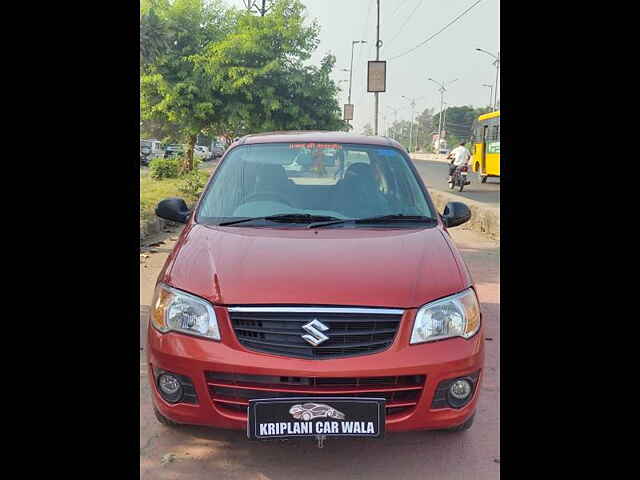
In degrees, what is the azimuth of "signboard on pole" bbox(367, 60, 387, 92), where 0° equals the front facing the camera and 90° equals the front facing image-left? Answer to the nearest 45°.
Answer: approximately 0°

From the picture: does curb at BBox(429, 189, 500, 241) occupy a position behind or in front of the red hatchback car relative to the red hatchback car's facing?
behind

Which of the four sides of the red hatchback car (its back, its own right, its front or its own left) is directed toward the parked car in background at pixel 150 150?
back

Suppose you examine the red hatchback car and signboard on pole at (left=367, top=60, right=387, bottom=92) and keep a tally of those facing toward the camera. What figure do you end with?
2

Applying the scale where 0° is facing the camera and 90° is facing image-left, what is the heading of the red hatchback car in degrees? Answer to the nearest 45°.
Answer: approximately 0°

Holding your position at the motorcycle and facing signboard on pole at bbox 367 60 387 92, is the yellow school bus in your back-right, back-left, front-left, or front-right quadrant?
front-right

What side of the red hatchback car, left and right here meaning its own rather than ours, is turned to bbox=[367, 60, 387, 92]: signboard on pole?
back

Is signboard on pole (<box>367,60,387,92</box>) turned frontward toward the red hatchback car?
yes
